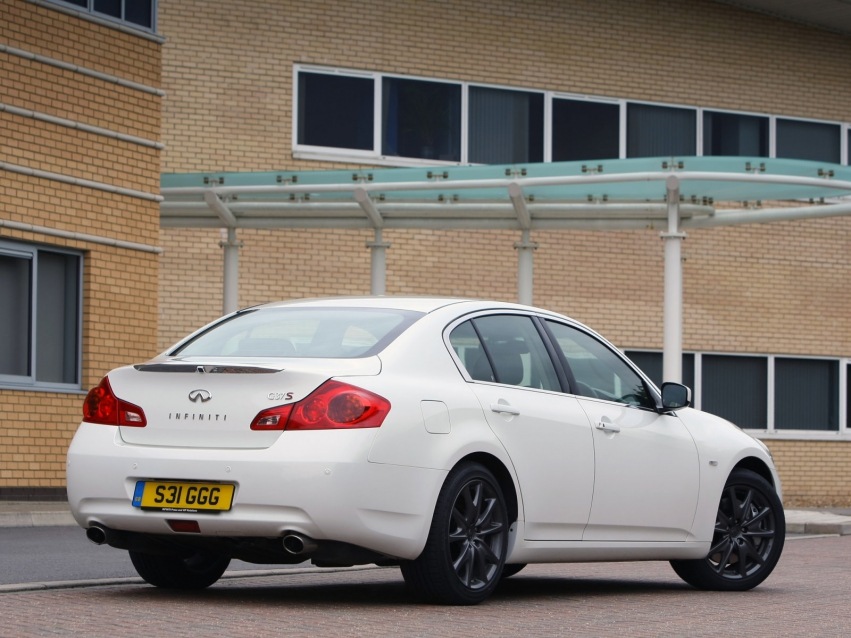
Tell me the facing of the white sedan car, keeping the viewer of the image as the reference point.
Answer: facing away from the viewer and to the right of the viewer

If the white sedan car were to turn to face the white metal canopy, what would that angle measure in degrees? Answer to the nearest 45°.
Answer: approximately 45° to its left
